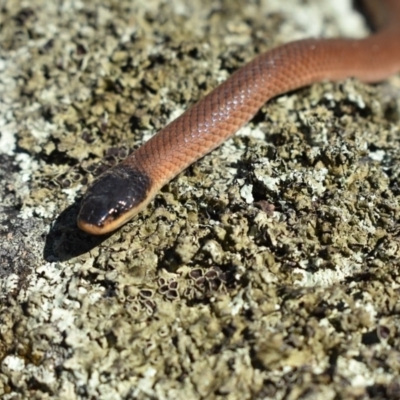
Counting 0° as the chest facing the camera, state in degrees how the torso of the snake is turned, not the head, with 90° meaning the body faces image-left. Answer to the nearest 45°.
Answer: approximately 45°
